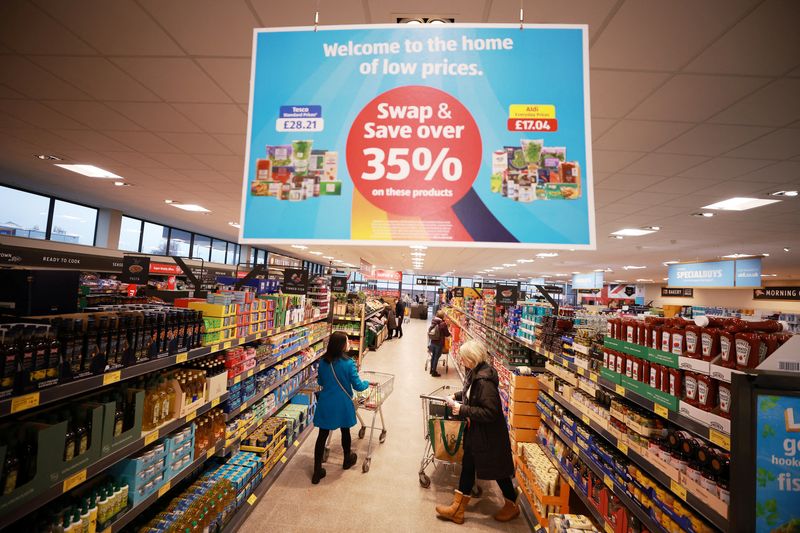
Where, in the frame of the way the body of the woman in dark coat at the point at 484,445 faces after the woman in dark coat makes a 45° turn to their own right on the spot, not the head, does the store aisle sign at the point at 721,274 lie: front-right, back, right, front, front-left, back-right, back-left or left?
right

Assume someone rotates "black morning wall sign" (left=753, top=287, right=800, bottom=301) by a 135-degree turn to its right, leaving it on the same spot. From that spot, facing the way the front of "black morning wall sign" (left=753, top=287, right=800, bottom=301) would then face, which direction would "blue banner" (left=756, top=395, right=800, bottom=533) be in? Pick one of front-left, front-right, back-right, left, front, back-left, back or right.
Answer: back-left

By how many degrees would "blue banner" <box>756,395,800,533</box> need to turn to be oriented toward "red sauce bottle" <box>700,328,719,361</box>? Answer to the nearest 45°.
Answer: approximately 180°

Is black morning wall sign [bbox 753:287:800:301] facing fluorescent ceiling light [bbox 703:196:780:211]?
yes

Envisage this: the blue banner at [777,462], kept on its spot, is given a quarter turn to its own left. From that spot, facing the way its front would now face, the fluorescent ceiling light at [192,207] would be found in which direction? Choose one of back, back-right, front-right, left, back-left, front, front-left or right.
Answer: back

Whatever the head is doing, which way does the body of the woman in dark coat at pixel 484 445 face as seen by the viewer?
to the viewer's left

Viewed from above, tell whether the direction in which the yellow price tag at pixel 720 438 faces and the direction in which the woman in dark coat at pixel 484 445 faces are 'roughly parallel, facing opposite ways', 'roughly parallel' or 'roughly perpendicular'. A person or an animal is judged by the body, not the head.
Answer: roughly parallel

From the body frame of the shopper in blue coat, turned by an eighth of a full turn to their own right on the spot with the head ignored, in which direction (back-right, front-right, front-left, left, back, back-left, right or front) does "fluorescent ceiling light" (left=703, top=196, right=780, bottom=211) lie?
front

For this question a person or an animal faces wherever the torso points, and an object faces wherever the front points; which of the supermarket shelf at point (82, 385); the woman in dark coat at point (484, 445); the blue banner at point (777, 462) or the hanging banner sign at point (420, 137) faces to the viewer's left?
the woman in dark coat

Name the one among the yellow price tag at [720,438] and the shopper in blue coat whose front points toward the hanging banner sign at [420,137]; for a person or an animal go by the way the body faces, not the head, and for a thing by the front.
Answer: the yellow price tag

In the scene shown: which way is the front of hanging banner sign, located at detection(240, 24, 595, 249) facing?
toward the camera

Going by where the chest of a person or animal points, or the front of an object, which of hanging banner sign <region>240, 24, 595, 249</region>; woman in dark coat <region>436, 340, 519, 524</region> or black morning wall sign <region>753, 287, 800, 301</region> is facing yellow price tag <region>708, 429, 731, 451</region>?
black morning wall sign <region>753, 287, 800, 301</region>

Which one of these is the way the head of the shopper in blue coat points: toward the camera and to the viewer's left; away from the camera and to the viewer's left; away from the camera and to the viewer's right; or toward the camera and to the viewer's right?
away from the camera and to the viewer's right

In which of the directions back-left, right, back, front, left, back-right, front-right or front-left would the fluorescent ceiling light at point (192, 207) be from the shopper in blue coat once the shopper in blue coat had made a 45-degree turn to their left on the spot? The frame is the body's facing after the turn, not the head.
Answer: front-left

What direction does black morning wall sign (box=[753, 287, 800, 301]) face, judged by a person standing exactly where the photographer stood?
facing the viewer

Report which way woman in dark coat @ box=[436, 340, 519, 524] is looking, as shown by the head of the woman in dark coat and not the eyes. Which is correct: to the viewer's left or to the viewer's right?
to the viewer's left

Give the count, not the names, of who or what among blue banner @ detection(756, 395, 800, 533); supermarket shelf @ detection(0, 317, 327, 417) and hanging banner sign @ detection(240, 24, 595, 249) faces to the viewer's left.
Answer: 0

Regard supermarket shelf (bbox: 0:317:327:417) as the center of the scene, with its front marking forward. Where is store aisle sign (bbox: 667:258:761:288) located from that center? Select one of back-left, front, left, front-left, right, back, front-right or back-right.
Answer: front-left

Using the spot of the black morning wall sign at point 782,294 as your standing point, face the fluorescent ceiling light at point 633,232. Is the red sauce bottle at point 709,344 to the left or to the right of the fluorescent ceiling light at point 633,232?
left
